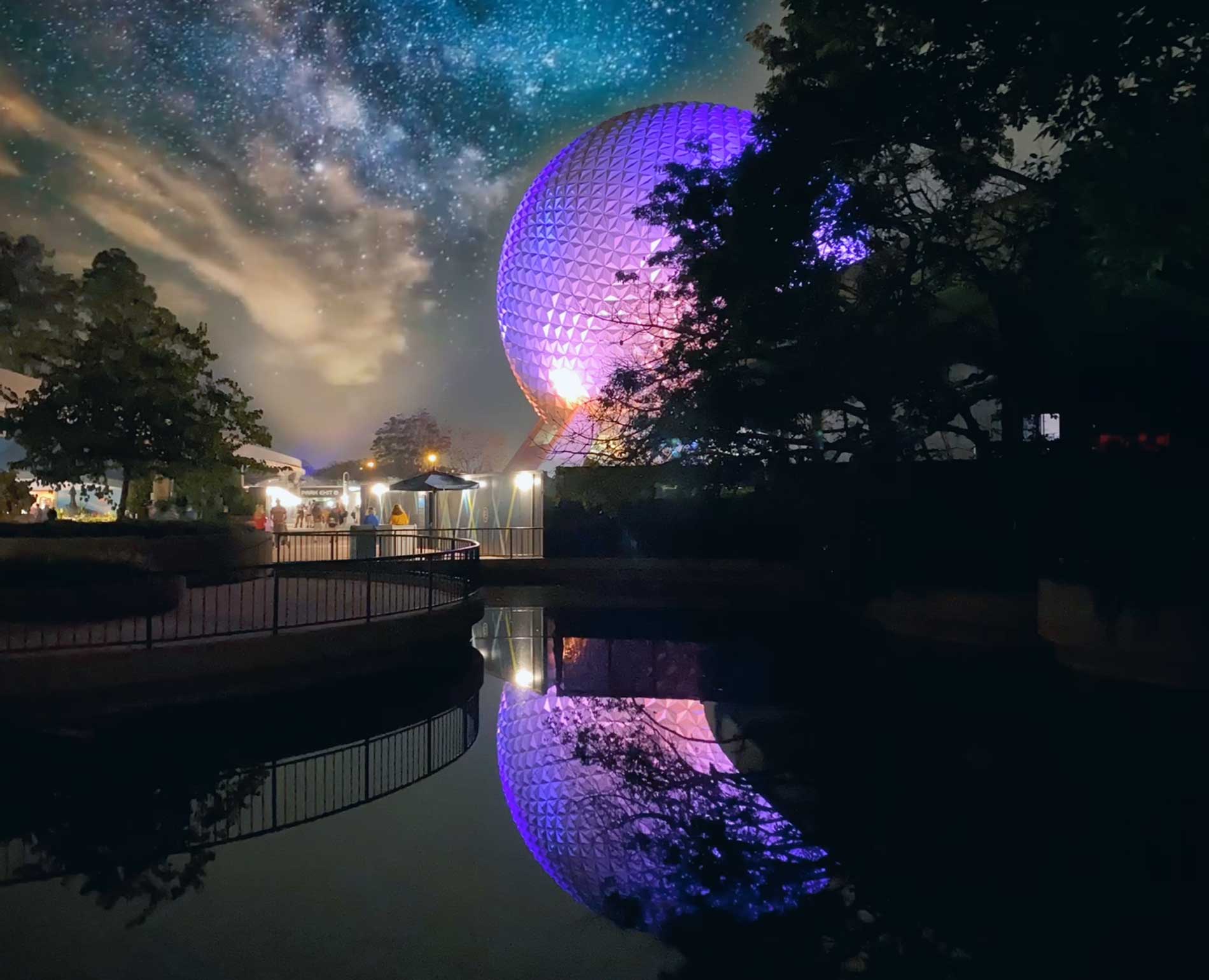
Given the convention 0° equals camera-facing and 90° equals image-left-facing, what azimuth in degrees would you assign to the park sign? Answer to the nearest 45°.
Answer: approximately 0°

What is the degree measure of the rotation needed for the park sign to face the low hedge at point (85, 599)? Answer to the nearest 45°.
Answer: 0° — it already faces it

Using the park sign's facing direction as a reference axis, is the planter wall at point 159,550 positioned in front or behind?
in front

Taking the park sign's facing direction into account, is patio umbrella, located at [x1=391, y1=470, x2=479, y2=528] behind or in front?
in front
